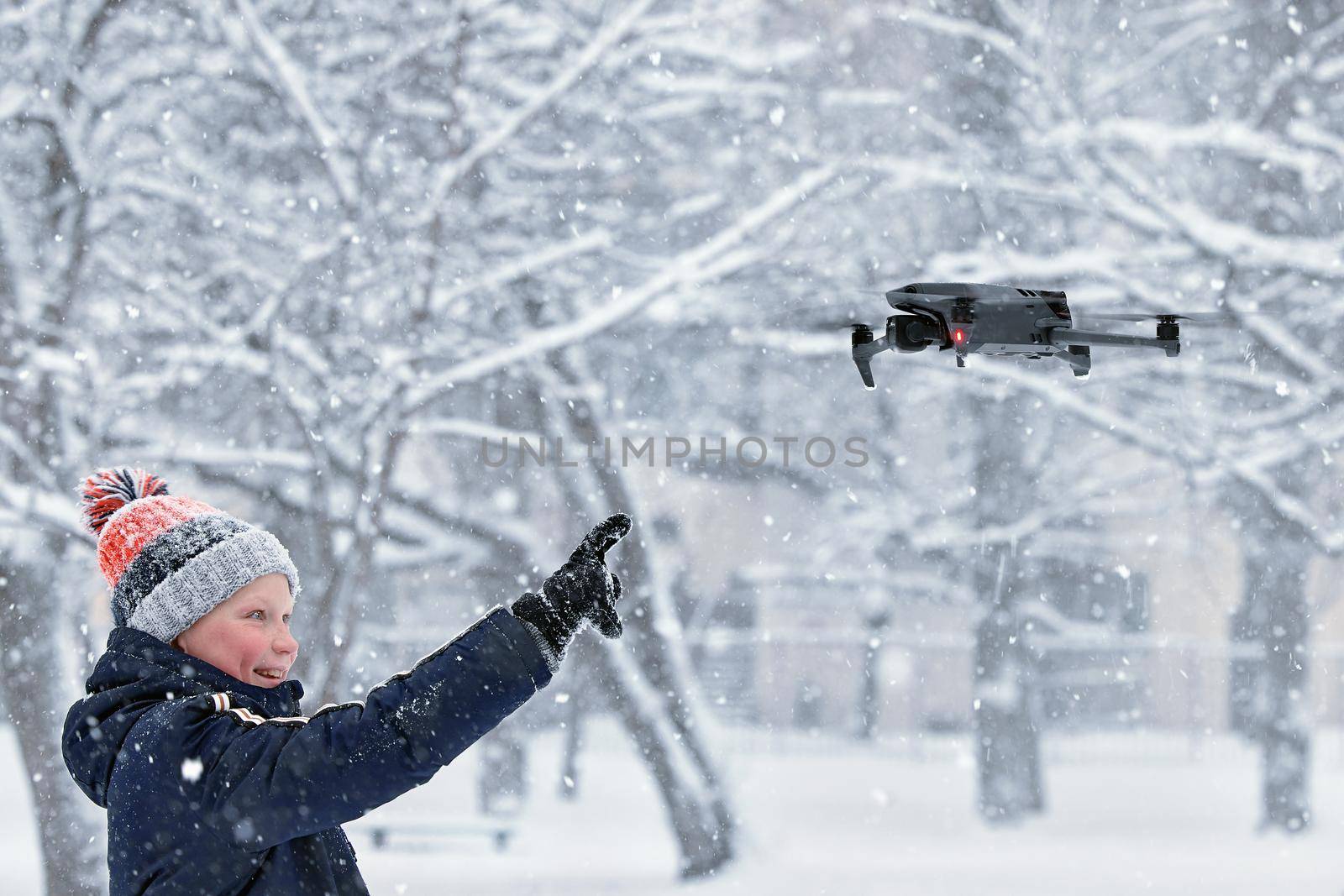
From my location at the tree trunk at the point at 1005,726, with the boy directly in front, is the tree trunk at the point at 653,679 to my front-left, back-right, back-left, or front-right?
front-right

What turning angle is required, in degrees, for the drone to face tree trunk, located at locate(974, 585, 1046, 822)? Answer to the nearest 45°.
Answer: approximately 135° to its right

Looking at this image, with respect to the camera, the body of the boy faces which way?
to the viewer's right

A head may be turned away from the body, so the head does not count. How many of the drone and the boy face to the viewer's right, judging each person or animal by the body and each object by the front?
1

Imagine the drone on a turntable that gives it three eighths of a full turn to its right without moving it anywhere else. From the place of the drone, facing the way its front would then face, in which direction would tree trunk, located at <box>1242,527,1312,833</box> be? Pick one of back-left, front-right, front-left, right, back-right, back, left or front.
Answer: front

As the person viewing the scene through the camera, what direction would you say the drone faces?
facing the viewer and to the left of the viewer

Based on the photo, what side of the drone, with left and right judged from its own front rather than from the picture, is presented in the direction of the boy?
front

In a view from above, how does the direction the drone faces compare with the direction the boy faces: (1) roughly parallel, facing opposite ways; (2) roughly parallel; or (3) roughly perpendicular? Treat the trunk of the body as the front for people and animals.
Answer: roughly parallel, facing opposite ways

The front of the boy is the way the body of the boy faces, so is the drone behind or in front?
in front

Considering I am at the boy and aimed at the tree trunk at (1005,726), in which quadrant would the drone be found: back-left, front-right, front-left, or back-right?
front-right

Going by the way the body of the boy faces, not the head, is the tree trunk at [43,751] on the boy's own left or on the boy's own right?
on the boy's own left

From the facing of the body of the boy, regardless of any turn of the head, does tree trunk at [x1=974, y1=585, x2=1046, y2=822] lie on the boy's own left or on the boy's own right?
on the boy's own left

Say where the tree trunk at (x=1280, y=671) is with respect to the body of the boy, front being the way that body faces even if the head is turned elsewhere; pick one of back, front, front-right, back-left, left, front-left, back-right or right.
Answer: front-left
